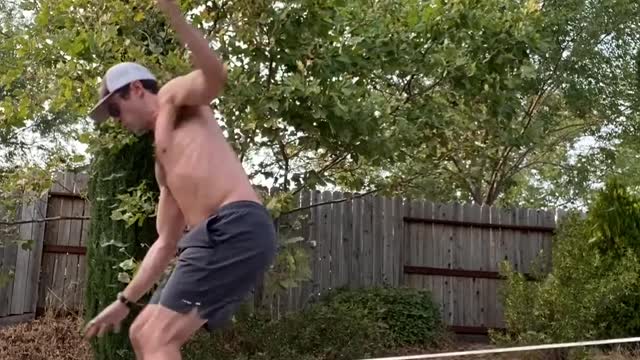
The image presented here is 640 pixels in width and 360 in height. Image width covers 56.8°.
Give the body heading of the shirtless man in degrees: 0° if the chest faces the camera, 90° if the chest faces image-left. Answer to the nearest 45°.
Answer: approximately 90°

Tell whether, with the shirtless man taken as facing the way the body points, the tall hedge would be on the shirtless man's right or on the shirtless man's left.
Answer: on the shirtless man's right

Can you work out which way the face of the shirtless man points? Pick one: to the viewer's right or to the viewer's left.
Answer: to the viewer's left

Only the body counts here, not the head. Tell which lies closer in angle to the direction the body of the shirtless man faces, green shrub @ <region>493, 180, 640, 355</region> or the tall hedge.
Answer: the tall hedge

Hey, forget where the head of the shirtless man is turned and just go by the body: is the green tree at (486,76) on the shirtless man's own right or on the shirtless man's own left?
on the shirtless man's own right
